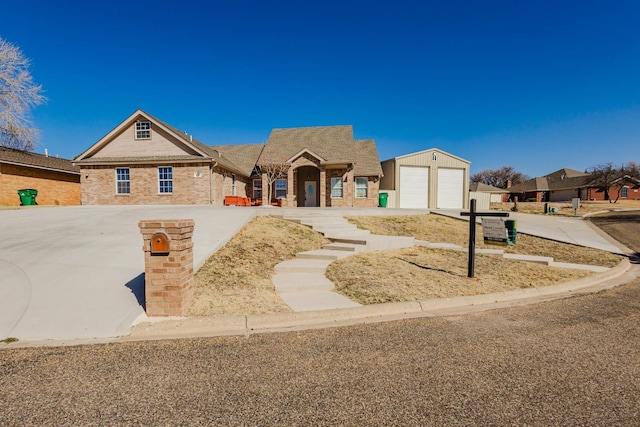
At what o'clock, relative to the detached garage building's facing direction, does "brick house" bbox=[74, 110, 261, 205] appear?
The brick house is roughly at 2 o'clock from the detached garage building.

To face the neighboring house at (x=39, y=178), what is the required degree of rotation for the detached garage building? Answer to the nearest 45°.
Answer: approximately 45° to its right

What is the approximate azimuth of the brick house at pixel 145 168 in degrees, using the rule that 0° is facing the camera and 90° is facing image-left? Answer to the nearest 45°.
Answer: approximately 0°

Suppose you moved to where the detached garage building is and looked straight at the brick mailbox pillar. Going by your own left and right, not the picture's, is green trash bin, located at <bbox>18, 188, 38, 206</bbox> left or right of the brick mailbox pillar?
right

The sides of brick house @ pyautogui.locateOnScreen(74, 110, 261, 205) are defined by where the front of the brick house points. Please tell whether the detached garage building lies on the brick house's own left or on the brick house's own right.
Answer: on the brick house's own left

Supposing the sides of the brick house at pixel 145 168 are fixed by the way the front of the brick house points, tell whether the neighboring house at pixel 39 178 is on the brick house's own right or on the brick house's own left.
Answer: on the brick house's own right

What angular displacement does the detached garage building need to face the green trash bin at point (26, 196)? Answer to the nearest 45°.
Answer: approximately 45° to its right

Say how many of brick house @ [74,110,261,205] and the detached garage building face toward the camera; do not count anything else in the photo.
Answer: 2

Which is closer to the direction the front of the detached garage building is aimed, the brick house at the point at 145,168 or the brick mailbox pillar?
the brick mailbox pillar

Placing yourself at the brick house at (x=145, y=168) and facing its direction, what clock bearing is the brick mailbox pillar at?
The brick mailbox pillar is roughly at 12 o'clock from the brick house.

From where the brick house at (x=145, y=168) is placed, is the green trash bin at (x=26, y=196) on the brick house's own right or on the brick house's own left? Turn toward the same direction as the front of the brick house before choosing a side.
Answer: on the brick house's own right

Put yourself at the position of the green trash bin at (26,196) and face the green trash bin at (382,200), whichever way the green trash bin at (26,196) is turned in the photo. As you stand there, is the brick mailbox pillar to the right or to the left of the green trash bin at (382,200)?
right

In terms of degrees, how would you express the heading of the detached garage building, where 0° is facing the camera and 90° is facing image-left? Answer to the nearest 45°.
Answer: approximately 0°
